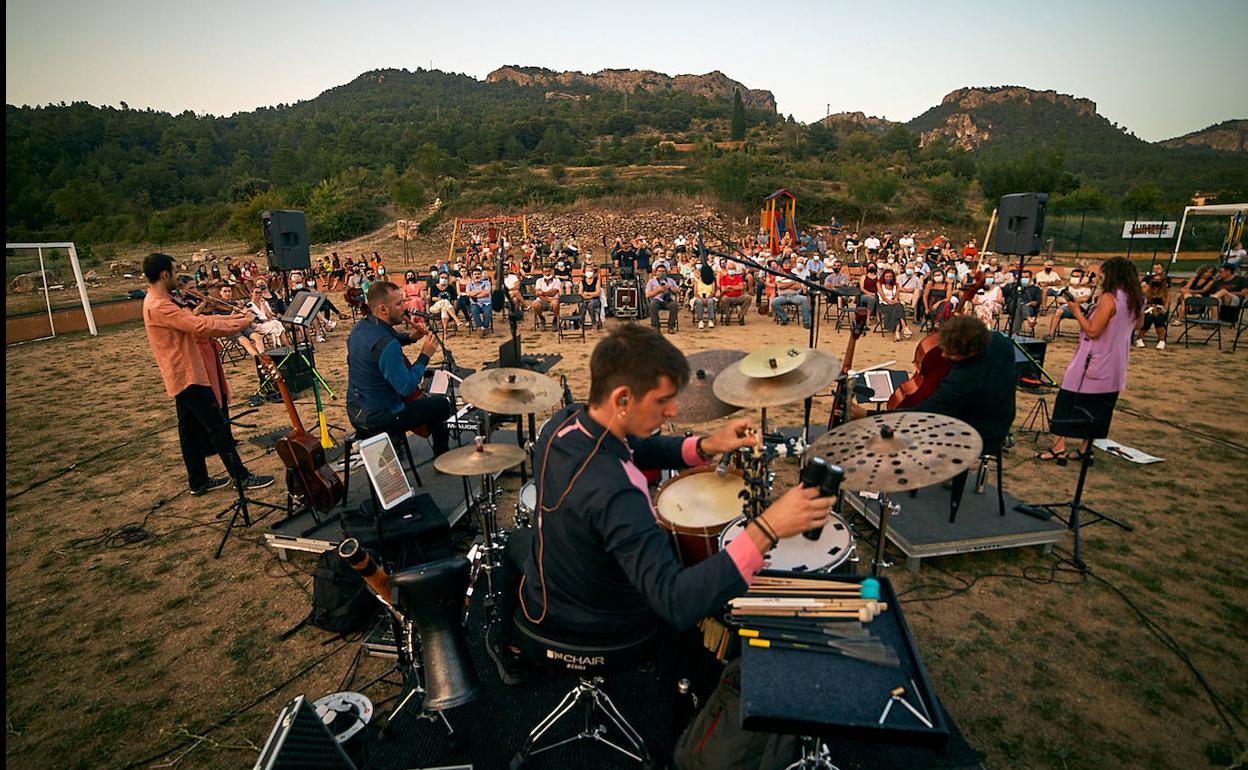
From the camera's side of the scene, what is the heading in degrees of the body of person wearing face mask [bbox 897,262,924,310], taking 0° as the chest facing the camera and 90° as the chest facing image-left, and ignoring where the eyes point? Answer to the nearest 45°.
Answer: approximately 0°

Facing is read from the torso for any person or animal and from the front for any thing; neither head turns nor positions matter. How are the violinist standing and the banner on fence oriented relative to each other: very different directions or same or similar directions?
very different directions

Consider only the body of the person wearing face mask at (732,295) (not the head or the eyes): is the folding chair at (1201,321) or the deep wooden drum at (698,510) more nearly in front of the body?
the deep wooden drum

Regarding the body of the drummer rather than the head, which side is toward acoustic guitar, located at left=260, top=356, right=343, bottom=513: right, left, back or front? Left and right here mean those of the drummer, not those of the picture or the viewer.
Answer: left

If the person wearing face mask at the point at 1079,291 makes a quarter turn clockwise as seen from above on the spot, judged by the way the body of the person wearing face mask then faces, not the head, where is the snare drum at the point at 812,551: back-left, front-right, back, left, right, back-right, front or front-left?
back-left

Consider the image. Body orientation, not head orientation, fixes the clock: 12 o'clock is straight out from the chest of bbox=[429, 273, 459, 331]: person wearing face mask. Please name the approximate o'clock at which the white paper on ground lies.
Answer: The white paper on ground is roughly at 11 o'clock from the person wearing face mask.

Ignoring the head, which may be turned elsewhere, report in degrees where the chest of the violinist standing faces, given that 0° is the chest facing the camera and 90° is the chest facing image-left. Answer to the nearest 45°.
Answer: approximately 270°

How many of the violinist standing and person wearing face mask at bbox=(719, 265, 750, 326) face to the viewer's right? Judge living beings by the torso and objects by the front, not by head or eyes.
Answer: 1

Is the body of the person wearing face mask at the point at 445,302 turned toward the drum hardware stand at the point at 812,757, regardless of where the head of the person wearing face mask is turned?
yes

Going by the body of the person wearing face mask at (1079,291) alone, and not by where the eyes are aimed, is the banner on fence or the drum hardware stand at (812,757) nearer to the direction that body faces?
the drum hardware stand

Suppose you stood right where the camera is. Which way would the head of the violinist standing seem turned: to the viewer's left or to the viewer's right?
to the viewer's right

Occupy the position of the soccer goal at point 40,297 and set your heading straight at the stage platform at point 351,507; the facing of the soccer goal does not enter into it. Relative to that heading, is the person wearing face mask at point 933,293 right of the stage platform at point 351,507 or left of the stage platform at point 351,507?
left

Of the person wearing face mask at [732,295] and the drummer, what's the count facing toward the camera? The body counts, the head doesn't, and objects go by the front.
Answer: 1

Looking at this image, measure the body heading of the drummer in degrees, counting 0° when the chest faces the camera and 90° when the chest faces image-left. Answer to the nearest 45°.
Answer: approximately 225°

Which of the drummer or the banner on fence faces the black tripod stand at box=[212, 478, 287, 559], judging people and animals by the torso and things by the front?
the banner on fence
